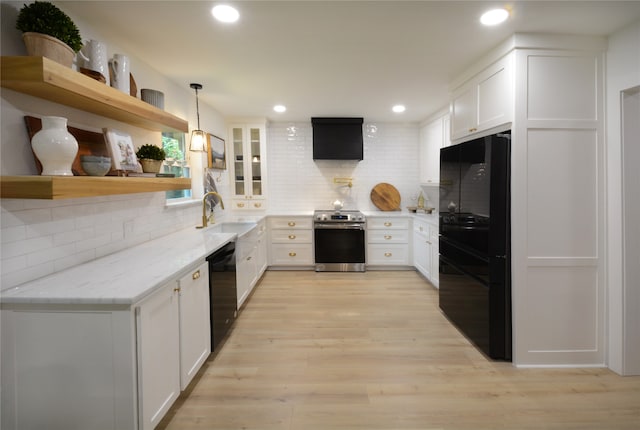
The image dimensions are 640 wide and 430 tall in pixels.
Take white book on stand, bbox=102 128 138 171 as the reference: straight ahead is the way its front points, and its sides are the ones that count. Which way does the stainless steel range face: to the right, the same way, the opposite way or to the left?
to the right

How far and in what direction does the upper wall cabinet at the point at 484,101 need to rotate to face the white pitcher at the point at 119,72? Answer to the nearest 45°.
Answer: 0° — it already faces it

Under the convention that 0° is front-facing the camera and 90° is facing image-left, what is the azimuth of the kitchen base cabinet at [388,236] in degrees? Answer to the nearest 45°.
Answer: approximately 0°

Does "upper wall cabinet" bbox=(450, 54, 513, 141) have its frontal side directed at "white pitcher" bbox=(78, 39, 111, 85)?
yes

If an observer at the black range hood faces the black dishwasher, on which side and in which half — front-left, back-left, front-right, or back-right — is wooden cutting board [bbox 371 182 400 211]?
back-left

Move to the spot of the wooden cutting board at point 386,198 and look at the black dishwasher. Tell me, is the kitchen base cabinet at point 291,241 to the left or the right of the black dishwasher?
right

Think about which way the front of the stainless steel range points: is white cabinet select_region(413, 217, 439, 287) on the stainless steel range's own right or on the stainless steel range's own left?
on the stainless steel range's own left

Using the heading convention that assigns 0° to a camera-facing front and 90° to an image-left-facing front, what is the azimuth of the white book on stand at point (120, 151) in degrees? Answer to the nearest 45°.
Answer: approximately 315°
